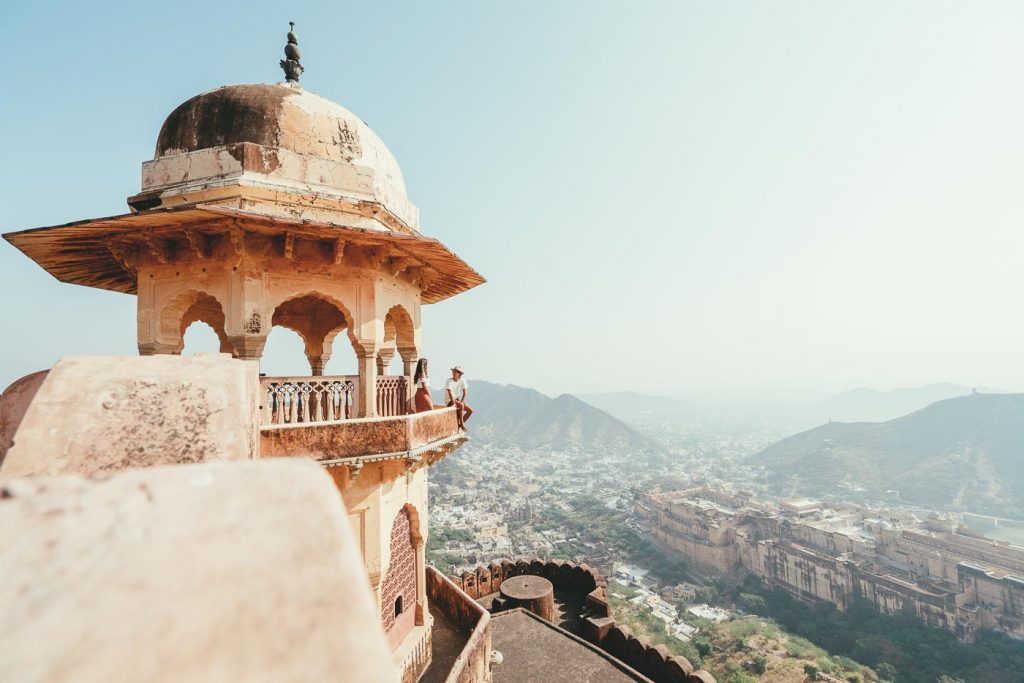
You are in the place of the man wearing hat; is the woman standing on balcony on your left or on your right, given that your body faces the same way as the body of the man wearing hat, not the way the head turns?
on your right

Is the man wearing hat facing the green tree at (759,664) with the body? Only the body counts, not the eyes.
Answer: no

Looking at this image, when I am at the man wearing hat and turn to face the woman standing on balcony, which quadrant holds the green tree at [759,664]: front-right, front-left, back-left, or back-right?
back-right
